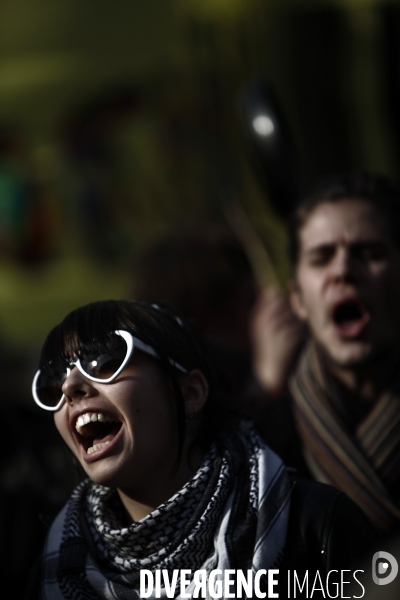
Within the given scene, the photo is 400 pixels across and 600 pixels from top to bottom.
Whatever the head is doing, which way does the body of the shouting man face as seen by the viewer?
toward the camera
